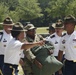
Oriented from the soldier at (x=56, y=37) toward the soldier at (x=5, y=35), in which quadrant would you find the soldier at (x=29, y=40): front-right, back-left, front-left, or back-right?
front-left

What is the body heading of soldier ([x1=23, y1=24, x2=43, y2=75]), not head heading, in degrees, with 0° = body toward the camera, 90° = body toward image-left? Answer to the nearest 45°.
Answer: approximately 315°

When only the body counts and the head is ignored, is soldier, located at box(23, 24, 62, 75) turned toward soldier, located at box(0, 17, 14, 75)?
no

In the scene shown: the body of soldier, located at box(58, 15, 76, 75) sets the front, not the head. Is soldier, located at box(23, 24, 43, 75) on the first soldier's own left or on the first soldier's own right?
on the first soldier's own right

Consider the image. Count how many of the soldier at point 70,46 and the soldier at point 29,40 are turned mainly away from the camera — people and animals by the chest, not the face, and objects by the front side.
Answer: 0

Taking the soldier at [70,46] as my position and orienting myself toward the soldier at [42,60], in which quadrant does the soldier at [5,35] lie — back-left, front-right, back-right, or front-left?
front-right
